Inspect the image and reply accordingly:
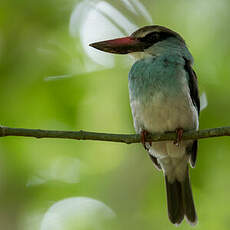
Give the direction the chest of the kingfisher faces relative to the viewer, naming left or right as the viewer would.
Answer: facing the viewer and to the left of the viewer
